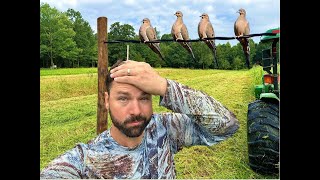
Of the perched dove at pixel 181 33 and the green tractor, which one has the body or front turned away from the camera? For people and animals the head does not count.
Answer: the green tractor

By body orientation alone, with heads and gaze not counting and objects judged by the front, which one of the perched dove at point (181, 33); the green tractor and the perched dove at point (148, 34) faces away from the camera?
the green tractor

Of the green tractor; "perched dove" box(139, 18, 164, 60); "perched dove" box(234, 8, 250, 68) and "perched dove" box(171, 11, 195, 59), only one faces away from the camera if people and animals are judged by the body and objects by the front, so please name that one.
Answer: the green tractor

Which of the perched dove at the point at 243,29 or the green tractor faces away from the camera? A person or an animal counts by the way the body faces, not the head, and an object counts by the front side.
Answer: the green tractor

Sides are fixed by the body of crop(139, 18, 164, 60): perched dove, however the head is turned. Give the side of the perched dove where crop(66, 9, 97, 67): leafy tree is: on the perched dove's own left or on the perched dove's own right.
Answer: on the perched dove's own right

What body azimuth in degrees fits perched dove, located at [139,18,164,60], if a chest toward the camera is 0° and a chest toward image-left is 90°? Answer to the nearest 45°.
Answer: approximately 45°

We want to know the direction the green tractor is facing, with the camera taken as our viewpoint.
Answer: facing away from the viewer
